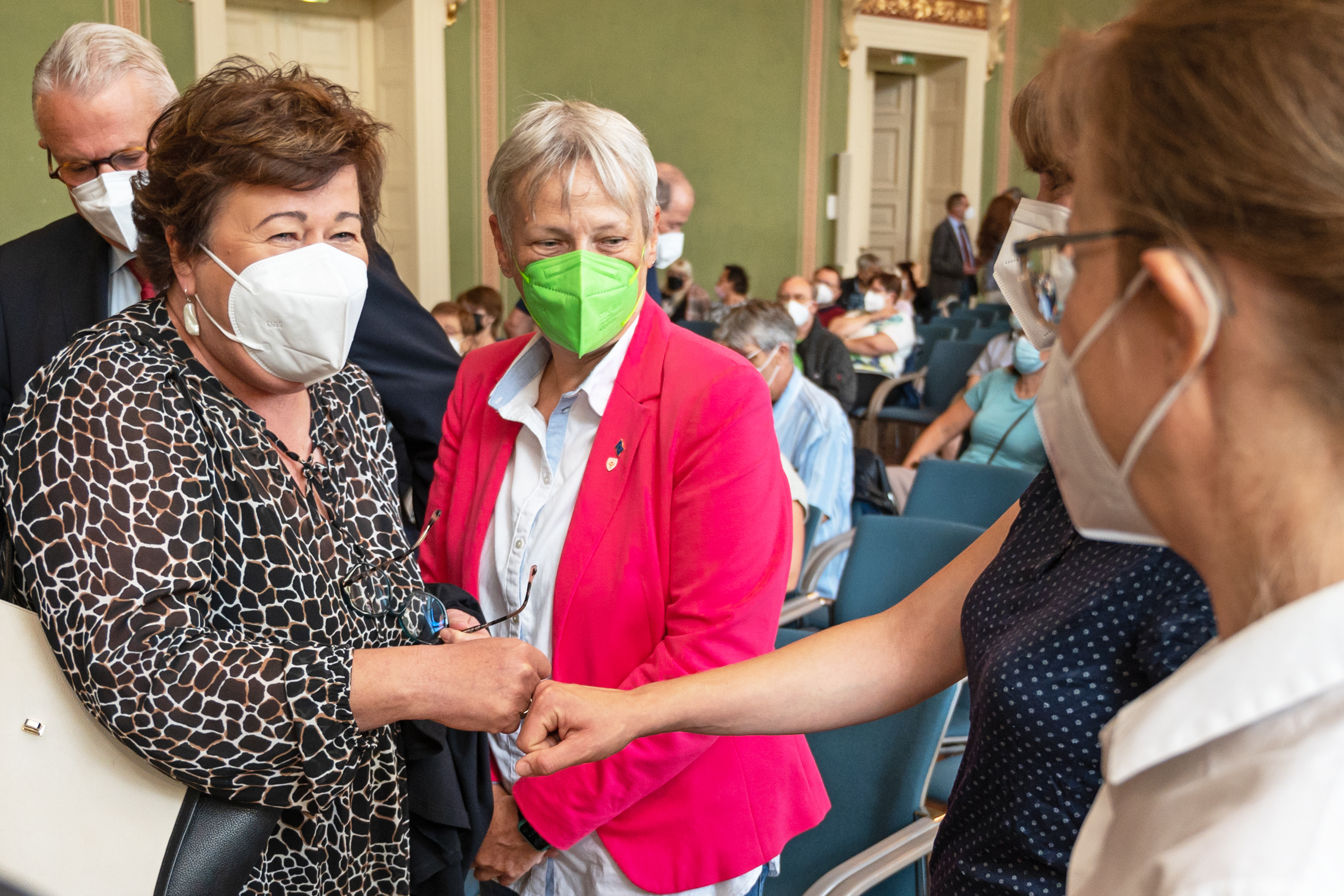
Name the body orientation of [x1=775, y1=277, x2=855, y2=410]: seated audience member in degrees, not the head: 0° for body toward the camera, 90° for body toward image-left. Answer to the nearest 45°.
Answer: approximately 45°

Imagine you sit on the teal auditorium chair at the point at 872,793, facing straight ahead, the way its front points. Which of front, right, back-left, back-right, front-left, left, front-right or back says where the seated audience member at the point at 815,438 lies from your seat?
back-right

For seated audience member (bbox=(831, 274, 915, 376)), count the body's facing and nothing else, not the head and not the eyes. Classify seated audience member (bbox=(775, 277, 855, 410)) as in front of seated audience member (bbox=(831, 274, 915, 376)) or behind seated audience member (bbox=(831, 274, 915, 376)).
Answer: in front

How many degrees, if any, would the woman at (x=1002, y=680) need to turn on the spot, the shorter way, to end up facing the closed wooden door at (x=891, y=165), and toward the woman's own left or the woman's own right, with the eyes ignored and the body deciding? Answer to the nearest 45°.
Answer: approximately 135° to the woman's own right

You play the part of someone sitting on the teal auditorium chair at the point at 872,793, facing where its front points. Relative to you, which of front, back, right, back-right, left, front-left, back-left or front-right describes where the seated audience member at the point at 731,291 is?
back-right

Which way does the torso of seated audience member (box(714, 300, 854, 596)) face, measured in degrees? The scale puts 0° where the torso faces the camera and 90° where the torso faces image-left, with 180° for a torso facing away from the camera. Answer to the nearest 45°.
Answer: approximately 90°

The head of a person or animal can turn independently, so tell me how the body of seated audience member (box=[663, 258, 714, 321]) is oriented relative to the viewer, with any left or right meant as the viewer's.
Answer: facing the viewer and to the left of the viewer

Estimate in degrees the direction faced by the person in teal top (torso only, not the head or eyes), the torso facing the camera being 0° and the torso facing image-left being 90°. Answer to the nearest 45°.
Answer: approximately 45°

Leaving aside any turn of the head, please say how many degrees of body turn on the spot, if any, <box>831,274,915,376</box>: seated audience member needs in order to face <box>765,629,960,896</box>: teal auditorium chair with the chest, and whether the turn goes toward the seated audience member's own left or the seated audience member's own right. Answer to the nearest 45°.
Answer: approximately 45° to the seated audience member's own left
